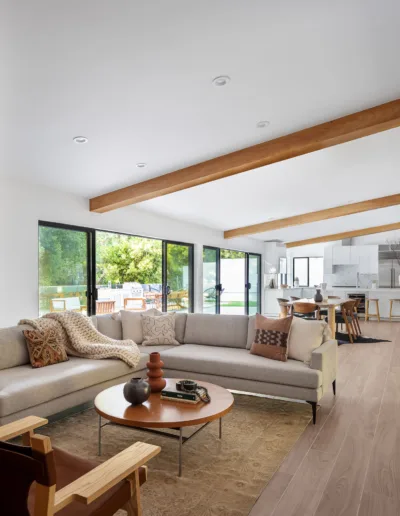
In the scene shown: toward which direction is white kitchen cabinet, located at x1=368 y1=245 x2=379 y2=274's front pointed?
toward the camera

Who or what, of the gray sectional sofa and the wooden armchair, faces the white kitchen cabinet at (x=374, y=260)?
the wooden armchair

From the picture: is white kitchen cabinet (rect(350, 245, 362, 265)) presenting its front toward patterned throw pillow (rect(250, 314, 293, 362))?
yes

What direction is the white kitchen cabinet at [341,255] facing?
toward the camera

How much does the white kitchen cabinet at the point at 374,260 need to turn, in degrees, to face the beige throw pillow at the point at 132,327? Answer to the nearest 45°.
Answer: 0° — it already faces it

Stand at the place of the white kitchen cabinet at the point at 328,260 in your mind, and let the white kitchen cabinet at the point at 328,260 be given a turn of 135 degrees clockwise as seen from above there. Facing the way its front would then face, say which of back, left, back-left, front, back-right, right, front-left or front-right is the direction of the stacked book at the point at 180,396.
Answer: back-left

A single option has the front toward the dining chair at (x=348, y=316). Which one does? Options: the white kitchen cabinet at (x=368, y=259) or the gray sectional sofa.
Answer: the white kitchen cabinet

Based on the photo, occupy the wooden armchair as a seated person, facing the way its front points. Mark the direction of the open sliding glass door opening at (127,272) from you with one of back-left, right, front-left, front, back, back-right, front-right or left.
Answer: front-left

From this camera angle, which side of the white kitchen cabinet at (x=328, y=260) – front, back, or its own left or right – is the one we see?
front

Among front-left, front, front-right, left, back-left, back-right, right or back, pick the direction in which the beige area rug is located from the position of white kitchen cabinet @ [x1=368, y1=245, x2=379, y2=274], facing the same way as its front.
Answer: front

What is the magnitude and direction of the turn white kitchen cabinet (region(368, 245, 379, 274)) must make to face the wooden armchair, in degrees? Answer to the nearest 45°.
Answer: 0° — it already faces it

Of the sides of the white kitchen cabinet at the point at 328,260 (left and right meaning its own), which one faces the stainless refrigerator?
left

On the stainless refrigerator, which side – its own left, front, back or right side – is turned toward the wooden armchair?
front

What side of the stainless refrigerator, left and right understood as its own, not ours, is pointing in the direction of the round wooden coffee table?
front

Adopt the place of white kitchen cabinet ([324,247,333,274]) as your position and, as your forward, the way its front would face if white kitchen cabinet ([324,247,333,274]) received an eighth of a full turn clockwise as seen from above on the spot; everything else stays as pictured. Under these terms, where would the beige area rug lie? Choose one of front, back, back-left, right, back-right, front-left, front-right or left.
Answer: front-left

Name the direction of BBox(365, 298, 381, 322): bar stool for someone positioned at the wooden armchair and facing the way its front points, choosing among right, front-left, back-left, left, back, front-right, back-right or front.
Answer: front

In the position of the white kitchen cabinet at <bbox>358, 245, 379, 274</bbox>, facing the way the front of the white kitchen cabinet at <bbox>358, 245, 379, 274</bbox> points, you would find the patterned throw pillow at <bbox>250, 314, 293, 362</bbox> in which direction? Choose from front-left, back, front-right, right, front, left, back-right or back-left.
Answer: front

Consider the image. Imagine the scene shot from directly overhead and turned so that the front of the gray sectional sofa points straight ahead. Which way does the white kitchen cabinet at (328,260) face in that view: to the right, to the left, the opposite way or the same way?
the same way
